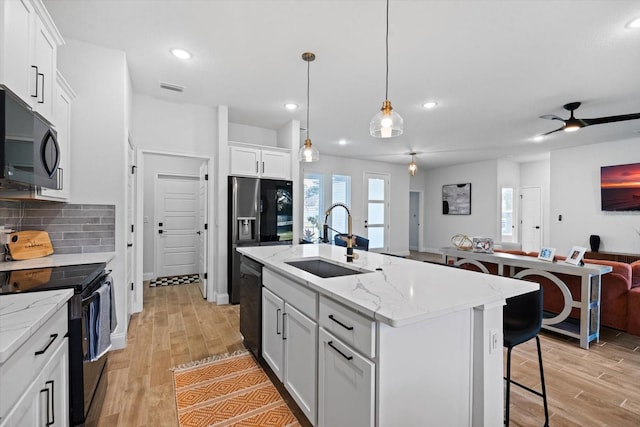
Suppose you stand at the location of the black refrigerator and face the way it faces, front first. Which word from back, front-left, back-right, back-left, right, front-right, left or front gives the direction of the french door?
back-left

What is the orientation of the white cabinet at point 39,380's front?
to the viewer's right

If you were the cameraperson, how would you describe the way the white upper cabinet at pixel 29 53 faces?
facing to the right of the viewer

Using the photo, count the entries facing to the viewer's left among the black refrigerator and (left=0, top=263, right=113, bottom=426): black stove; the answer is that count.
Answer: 0

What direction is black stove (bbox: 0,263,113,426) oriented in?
to the viewer's right

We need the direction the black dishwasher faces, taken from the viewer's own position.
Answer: facing to the left of the viewer

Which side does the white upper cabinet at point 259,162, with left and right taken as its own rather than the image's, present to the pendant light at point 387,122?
front

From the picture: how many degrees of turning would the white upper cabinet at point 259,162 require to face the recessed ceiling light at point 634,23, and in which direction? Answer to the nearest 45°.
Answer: approximately 45° to its left

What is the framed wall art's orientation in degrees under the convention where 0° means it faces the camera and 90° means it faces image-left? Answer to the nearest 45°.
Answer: approximately 45°

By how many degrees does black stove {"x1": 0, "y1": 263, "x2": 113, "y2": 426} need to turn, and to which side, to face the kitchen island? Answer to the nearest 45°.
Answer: approximately 45° to its right
